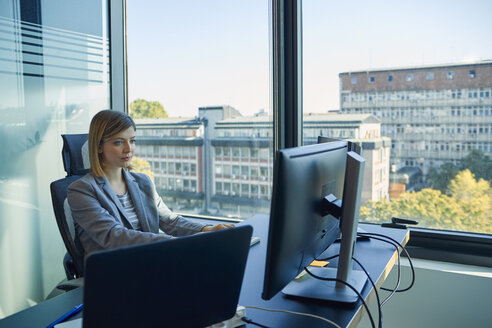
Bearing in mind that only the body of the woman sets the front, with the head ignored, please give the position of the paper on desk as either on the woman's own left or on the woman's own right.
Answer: on the woman's own right

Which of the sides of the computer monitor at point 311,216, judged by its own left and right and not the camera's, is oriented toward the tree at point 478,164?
right

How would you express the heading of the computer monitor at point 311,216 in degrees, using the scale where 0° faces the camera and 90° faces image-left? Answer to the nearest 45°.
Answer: approximately 135°

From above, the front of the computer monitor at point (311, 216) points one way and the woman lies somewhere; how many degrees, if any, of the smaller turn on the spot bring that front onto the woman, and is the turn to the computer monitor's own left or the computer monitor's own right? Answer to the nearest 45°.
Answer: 0° — it already faces them

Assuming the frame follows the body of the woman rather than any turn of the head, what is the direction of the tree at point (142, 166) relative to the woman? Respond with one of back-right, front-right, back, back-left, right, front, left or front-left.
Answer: back-left

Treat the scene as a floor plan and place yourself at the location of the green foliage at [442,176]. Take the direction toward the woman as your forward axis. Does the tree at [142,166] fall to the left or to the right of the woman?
right

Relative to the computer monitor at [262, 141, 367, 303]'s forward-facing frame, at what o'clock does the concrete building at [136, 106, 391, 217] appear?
The concrete building is roughly at 1 o'clock from the computer monitor.

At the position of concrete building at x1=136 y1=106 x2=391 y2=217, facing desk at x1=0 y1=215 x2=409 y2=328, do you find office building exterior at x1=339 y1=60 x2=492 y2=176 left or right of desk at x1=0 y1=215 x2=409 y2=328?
left

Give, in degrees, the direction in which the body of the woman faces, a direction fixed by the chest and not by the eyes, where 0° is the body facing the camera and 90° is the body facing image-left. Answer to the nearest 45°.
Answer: approximately 315°

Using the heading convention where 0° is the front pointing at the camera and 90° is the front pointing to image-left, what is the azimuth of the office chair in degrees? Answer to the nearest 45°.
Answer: approximately 315°
